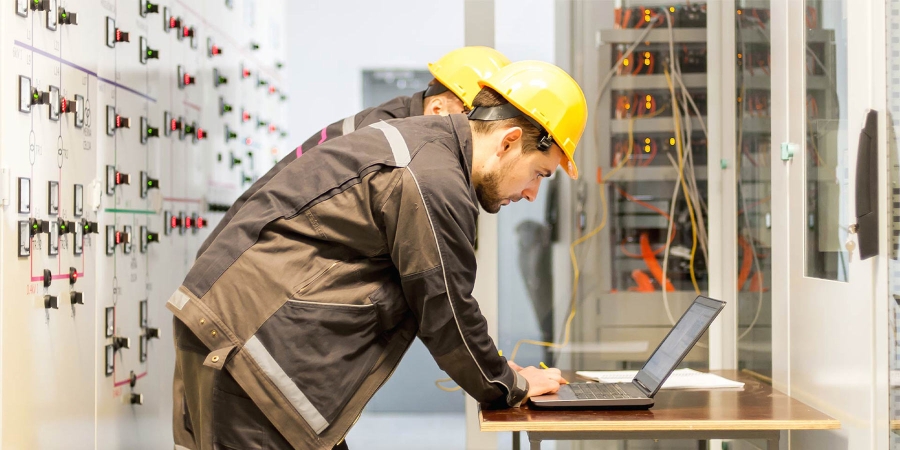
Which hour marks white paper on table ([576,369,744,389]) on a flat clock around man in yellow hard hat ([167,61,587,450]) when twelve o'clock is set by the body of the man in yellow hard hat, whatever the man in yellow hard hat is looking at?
The white paper on table is roughly at 11 o'clock from the man in yellow hard hat.

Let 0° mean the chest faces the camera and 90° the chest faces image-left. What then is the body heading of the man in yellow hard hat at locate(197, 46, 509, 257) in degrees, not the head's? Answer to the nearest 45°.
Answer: approximately 270°

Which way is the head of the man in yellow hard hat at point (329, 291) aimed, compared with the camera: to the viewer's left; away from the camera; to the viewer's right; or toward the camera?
to the viewer's right

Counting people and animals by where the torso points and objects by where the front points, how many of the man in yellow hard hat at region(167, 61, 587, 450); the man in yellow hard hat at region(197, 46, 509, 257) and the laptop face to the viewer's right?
2

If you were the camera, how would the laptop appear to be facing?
facing to the left of the viewer

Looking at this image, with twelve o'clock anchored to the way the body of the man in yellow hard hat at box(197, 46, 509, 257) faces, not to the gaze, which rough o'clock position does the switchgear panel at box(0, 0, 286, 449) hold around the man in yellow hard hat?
The switchgear panel is roughly at 6 o'clock from the man in yellow hard hat.

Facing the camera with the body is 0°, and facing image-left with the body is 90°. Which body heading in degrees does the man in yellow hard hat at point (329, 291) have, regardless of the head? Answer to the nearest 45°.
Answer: approximately 270°

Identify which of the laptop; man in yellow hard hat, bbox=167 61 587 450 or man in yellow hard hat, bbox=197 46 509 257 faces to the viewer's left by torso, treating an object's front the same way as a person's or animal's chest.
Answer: the laptop

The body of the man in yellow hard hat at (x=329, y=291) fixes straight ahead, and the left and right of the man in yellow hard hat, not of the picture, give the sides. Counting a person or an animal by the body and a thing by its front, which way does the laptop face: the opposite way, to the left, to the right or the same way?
the opposite way

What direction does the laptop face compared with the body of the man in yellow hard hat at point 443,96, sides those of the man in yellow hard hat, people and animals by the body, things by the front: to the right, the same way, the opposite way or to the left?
the opposite way

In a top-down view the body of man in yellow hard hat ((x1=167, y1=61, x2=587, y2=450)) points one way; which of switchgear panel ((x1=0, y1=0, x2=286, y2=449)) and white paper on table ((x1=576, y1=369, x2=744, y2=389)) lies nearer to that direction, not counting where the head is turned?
the white paper on table
